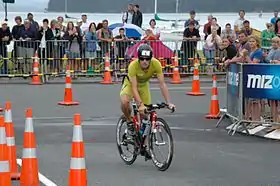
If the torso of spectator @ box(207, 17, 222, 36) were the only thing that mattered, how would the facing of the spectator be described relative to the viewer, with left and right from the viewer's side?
facing the viewer

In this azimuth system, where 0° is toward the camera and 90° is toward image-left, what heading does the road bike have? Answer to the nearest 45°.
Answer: approximately 315°

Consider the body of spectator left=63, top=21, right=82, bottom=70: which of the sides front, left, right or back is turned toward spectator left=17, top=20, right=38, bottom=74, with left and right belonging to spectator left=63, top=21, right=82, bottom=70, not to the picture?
right

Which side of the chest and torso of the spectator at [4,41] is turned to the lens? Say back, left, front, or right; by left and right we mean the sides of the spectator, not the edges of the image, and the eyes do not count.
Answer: front

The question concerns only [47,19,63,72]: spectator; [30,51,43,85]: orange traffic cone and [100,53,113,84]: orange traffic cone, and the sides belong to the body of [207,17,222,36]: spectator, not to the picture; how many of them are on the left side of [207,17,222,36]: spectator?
0

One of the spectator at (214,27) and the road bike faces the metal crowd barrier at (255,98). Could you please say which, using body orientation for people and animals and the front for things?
the spectator

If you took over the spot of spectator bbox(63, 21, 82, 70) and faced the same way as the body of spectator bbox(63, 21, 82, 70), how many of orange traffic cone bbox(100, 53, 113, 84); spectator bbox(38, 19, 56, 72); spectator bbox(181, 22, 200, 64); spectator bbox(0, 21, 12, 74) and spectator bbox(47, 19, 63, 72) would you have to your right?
3

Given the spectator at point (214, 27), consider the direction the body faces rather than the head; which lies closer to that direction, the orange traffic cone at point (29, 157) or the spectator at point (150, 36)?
the orange traffic cone

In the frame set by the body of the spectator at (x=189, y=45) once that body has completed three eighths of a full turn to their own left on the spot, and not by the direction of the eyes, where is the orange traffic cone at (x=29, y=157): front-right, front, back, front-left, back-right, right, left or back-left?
back-right

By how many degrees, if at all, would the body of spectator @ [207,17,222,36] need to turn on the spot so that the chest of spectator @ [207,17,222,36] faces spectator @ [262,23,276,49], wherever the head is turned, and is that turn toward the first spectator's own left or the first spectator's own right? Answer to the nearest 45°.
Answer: approximately 45° to the first spectator's own left

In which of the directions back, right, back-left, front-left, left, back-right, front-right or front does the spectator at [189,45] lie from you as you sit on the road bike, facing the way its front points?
back-left

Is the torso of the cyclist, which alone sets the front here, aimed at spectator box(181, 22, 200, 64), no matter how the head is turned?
no

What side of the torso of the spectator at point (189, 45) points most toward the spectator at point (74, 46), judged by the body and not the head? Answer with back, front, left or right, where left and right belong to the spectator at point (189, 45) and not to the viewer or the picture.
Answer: right

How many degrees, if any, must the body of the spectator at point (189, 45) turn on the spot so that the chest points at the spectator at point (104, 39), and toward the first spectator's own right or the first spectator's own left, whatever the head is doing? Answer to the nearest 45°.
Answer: approximately 90° to the first spectator's own right

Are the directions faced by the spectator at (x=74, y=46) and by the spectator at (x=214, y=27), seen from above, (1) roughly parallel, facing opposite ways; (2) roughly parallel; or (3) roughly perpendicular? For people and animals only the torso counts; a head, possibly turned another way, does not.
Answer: roughly parallel

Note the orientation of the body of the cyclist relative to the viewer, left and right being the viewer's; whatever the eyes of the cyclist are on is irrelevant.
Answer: facing the viewer and to the right of the viewer

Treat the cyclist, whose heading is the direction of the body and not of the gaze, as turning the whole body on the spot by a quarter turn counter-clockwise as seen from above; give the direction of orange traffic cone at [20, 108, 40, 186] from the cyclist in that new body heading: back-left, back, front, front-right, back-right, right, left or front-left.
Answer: back

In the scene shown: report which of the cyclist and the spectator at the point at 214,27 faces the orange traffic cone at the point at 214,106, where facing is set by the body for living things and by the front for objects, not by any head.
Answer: the spectator

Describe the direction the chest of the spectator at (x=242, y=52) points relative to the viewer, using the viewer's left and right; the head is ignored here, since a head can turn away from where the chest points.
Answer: facing the viewer and to the left of the viewer

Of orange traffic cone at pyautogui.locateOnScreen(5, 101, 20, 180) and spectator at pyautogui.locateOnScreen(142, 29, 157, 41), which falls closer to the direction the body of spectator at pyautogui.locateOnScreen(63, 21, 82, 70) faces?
the orange traffic cone
